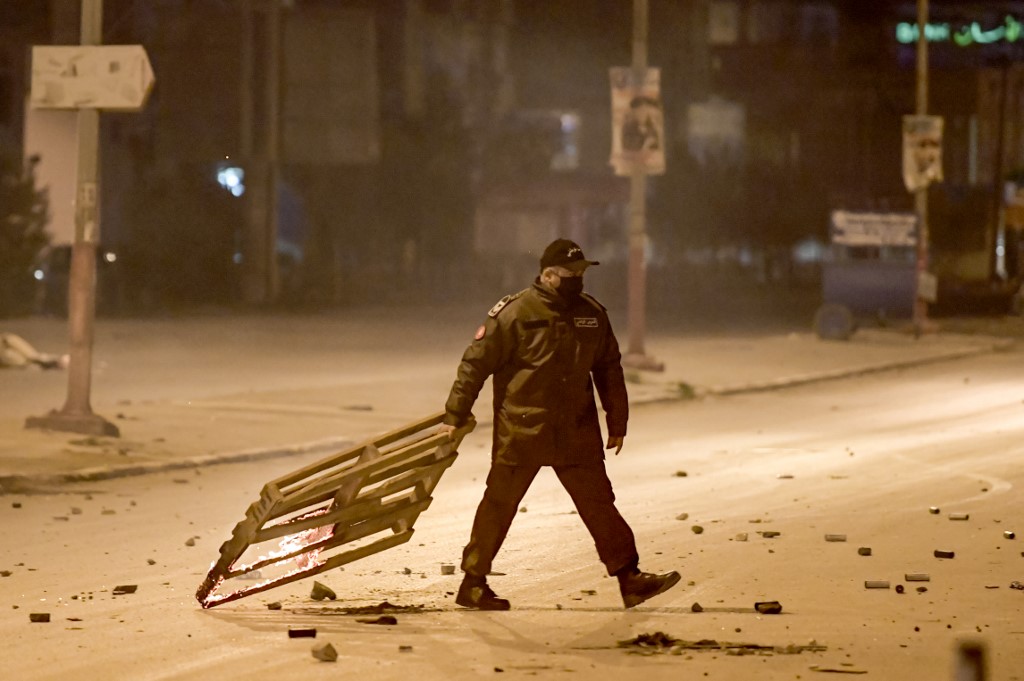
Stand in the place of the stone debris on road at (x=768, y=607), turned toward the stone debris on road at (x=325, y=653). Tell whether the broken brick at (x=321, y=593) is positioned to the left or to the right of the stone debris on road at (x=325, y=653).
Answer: right

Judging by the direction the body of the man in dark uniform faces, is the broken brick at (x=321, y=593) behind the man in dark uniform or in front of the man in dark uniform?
behind

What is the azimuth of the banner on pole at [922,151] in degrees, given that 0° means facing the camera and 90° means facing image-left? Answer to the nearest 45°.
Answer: approximately 0°

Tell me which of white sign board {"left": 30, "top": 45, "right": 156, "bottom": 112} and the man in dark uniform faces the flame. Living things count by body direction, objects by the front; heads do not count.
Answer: the white sign board

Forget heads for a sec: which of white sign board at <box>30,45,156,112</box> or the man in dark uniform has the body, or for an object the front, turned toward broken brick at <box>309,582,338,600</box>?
the white sign board

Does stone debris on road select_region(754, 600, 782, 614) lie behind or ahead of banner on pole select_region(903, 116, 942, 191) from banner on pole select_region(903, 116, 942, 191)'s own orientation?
ahead

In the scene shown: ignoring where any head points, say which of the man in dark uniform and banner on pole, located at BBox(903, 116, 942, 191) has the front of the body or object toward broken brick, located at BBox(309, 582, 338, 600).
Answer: the banner on pole

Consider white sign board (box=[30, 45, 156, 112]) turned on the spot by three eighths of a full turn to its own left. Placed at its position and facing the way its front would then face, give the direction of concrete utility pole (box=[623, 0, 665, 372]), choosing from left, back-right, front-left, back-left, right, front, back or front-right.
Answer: front

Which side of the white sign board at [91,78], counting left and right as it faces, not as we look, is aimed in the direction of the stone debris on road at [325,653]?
front

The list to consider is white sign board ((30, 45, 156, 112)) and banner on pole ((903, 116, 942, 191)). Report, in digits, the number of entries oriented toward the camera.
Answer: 2

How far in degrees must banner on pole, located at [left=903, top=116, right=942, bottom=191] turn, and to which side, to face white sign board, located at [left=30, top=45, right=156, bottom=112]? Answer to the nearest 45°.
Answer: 0° — it already faces it

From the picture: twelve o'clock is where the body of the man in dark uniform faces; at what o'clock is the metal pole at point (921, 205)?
The metal pole is roughly at 8 o'clock from the man in dark uniform.

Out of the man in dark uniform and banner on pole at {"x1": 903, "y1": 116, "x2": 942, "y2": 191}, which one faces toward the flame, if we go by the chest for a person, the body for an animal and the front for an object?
the banner on pole

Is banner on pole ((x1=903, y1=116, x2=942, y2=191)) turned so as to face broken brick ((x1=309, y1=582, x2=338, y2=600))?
yes

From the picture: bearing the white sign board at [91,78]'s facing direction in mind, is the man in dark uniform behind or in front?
in front
